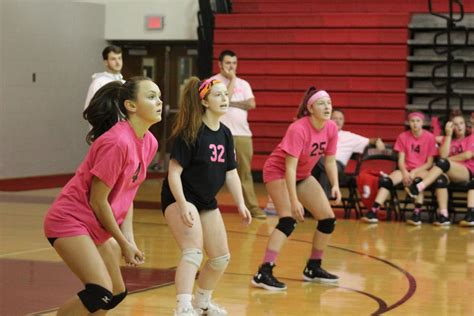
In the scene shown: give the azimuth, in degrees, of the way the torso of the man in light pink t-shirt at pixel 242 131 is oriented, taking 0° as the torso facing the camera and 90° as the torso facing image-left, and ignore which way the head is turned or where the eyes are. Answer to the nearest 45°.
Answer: approximately 0°

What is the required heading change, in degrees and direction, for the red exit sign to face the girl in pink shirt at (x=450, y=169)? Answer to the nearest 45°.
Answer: approximately 45° to its left

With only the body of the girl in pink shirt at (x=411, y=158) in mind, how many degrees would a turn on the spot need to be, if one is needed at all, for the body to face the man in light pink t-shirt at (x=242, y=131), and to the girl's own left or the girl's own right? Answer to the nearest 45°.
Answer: approximately 90° to the girl's own right

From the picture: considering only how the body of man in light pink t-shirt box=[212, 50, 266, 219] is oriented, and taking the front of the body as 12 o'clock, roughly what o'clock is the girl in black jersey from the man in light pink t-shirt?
The girl in black jersey is roughly at 12 o'clock from the man in light pink t-shirt.

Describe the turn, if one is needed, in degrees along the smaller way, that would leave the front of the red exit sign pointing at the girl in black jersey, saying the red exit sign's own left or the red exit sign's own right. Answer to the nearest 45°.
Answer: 0° — it already faces them

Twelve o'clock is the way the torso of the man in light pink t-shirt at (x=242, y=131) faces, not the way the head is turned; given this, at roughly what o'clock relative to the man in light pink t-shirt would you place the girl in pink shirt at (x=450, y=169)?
The girl in pink shirt is roughly at 9 o'clock from the man in light pink t-shirt.

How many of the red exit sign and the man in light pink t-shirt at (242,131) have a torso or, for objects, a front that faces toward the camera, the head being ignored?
2

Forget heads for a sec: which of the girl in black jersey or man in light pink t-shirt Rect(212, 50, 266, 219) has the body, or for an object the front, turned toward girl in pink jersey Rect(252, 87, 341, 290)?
the man in light pink t-shirt
